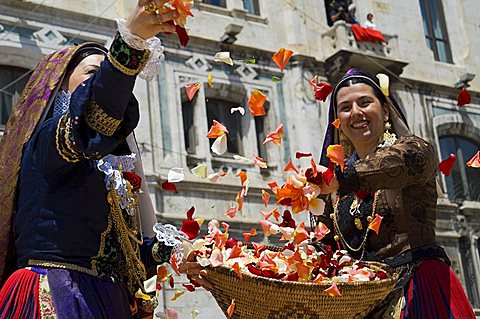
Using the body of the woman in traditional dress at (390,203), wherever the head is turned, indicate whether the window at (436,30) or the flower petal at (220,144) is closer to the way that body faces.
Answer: the flower petal

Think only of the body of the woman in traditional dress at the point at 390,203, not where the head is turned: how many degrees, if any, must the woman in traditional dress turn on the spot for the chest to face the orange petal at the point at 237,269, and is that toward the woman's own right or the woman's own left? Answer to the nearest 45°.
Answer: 0° — they already face it

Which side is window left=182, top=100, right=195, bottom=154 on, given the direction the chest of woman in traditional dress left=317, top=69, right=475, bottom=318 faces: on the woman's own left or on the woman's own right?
on the woman's own right

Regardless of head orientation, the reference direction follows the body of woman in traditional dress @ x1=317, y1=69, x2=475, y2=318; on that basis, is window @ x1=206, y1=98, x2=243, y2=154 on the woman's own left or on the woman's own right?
on the woman's own right

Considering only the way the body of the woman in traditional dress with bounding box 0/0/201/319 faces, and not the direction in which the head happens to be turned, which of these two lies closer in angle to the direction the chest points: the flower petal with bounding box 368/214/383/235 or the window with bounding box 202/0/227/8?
the flower petal

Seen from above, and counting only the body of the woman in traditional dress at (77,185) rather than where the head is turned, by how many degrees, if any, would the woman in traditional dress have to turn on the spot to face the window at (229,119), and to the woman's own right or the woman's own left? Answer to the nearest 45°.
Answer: approximately 90° to the woman's own left

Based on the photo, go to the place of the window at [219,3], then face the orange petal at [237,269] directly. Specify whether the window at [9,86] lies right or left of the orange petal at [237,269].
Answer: right

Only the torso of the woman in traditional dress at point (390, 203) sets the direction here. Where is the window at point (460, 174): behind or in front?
behind

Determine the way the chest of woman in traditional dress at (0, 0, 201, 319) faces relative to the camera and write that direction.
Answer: to the viewer's right

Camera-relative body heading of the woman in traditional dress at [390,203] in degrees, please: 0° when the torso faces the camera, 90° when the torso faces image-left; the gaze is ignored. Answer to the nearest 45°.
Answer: approximately 45°

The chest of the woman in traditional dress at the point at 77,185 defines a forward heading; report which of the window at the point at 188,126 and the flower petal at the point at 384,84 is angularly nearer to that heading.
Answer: the flower petal

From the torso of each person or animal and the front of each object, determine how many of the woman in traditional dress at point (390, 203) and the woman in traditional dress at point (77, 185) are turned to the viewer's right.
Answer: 1

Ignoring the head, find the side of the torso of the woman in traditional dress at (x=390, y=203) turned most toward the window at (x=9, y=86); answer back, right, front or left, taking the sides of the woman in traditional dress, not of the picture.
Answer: right
